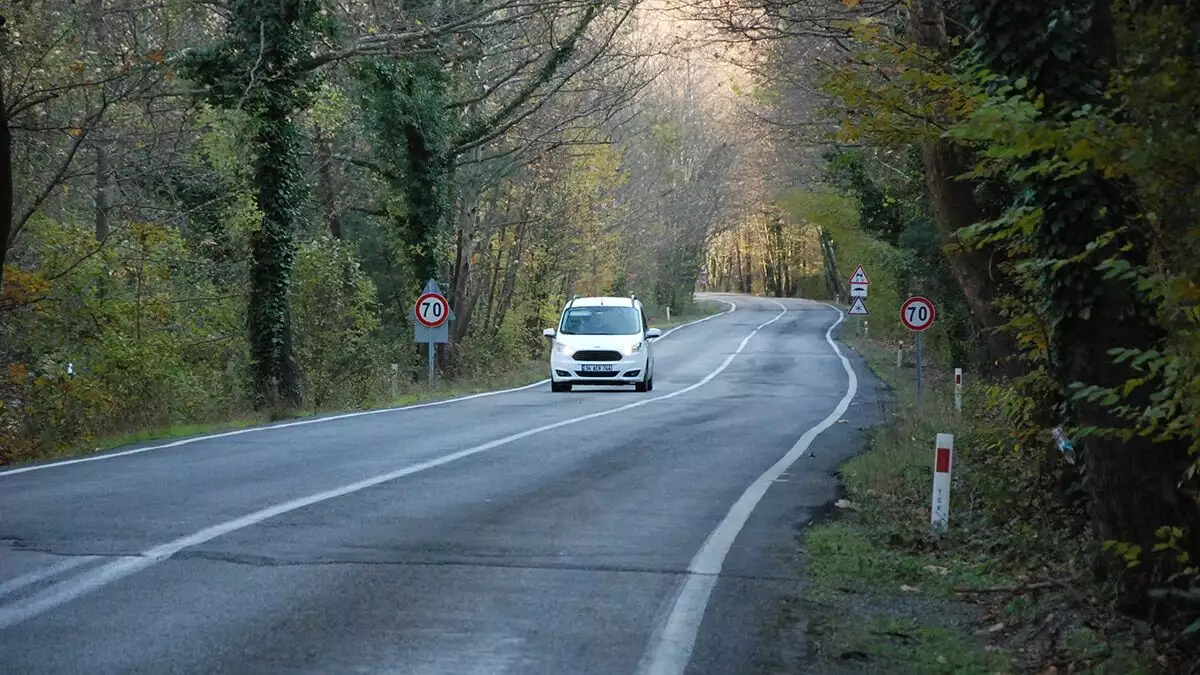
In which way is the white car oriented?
toward the camera

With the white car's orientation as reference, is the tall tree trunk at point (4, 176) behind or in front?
in front

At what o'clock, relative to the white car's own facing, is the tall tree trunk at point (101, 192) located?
The tall tree trunk is roughly at 2 o'clock from the white car.

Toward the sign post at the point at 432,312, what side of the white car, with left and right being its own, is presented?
right

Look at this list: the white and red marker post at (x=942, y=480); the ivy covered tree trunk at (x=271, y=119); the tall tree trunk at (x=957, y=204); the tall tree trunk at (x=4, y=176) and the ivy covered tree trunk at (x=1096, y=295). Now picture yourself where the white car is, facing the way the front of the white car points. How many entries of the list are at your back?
0

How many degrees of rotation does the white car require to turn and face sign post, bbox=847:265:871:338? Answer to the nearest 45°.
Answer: approximately 135° to its left

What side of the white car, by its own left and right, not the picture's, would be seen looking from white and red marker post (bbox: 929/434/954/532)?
front

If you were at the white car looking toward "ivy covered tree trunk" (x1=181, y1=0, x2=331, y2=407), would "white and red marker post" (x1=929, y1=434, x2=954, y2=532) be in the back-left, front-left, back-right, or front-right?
front-left

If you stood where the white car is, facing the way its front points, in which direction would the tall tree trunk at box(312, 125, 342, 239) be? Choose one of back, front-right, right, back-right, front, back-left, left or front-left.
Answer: back-right

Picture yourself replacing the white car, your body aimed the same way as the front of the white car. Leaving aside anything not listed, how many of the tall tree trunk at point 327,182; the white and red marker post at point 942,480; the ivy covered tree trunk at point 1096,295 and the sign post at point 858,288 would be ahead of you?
2

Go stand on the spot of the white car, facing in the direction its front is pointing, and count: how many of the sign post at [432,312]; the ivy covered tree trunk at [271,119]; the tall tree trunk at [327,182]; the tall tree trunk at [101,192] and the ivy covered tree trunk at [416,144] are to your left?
0

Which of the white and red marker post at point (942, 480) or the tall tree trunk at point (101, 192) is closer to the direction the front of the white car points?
the white and red marker post

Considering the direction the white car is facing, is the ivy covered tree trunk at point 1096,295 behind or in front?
in front

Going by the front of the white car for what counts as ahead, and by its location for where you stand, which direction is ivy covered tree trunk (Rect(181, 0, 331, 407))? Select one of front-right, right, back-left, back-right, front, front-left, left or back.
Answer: front-right

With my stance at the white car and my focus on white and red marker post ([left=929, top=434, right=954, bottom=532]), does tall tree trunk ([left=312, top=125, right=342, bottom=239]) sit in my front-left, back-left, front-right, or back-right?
back-right
